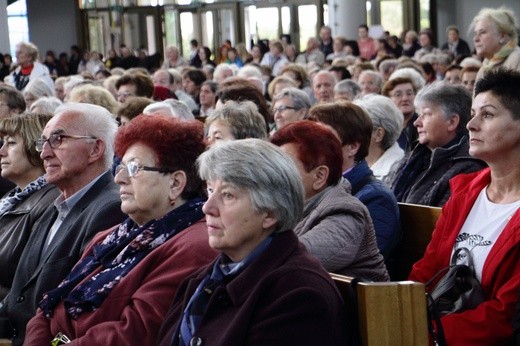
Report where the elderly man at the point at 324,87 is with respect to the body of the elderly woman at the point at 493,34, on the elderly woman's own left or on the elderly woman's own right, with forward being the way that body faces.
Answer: on the elderly woman's own right

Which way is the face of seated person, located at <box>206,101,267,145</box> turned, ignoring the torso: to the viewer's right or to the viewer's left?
to the viewer's left

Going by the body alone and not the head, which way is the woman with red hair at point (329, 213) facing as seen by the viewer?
to the viewer's left

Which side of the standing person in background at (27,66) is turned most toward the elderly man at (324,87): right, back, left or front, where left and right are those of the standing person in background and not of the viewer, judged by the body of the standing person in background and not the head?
left

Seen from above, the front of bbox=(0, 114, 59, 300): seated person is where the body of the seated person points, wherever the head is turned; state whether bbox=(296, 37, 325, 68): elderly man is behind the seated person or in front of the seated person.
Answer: behind

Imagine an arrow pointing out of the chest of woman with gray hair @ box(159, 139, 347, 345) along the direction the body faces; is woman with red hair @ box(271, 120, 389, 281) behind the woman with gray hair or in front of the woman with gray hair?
behind

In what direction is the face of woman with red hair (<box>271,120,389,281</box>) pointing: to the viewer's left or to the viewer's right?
to the viewer's left

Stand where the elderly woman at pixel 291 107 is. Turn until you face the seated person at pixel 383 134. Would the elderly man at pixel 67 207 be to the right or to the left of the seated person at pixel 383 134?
right

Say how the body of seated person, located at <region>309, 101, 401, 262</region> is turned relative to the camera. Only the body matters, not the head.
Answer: to the viewer's left

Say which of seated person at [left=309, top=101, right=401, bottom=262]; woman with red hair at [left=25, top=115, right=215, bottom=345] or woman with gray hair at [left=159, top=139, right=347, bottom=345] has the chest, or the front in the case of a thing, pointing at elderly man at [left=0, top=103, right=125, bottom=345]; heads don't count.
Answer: the seated person

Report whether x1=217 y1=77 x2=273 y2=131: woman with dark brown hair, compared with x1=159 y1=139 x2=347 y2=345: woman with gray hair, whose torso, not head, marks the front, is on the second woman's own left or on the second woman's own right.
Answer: on the second woman's own right

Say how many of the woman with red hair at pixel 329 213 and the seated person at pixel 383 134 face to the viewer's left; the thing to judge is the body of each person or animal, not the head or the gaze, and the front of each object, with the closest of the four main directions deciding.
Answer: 2

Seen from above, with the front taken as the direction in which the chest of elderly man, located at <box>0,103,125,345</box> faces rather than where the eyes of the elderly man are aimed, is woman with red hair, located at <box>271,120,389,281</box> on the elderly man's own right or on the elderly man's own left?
on the elderly man's own left

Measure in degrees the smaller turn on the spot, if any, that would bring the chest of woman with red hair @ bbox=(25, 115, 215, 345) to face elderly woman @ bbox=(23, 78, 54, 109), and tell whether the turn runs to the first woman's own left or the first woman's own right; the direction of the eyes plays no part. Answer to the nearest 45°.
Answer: approximately 135° to the first woman's own right

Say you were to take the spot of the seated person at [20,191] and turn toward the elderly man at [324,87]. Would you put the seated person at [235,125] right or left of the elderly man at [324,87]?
right
